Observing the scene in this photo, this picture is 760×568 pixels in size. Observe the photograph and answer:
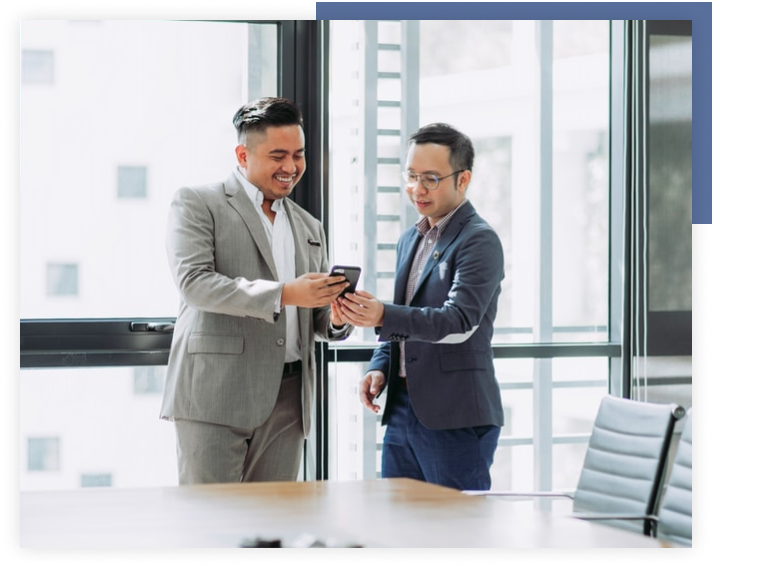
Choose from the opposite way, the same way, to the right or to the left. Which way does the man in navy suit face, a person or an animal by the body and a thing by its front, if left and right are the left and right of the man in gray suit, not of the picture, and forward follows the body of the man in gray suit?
to the right

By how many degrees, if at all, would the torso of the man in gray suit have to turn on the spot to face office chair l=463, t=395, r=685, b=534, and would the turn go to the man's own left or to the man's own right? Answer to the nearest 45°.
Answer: approximately 45° to the man's own left

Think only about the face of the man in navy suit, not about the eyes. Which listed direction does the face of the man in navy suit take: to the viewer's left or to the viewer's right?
to the viewer's left

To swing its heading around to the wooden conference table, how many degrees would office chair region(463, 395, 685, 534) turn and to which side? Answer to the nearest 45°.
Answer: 0° — it already faces it

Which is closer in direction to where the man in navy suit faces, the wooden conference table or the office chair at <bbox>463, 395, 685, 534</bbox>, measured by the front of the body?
the wooden conference table

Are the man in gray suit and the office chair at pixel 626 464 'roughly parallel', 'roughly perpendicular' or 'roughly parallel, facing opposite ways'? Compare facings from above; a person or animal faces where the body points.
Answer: roughly perpendicular

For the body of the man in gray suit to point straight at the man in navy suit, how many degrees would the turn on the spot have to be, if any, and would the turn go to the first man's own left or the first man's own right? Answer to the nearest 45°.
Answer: approximately 45° to the first man's own left

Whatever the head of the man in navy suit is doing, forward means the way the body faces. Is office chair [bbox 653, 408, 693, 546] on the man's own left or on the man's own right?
on the man's own left

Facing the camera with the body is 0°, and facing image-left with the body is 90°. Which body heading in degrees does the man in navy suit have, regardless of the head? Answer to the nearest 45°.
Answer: approximately 45°

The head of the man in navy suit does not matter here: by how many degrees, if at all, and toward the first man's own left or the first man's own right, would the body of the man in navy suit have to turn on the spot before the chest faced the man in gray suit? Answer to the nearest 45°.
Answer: approximately 45° to the first man's own right
